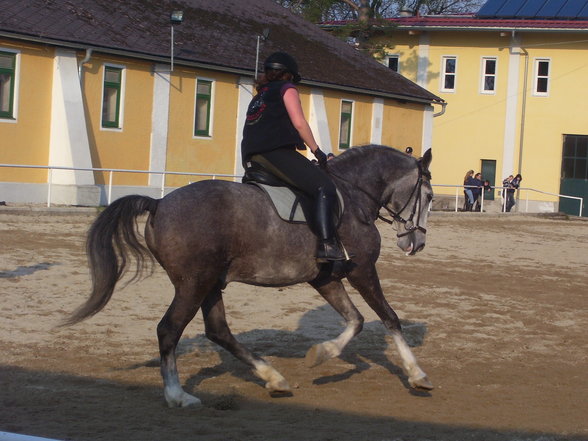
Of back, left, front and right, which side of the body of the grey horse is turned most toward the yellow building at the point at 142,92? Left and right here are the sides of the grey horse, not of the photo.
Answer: left

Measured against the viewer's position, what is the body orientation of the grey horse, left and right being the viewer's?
facing to the right of the viewer
